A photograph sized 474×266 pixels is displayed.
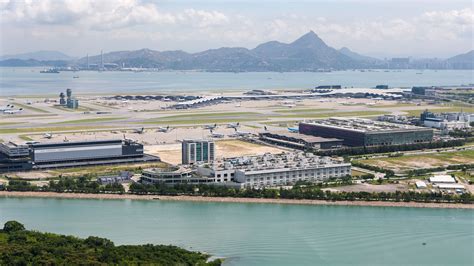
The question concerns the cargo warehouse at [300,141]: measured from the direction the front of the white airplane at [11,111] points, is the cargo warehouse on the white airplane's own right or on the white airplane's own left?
on the white airplane's own left

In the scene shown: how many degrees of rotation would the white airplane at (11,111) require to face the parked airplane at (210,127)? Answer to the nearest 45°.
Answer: approximately 135° to its left

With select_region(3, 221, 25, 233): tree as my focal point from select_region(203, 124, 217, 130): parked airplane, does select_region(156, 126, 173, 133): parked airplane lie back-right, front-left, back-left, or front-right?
front-right

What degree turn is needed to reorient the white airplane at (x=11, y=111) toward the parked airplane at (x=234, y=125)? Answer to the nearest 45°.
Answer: approximately 135° to its left

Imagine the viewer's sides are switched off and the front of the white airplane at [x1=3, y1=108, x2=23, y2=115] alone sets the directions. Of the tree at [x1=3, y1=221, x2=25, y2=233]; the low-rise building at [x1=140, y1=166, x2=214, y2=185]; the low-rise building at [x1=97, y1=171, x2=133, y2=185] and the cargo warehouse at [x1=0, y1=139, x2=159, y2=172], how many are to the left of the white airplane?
4

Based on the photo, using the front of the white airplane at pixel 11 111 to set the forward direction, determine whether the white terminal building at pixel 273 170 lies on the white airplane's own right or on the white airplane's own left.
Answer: on the white airplane's own left

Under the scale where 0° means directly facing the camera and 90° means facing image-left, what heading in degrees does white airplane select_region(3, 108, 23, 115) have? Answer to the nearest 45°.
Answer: approximately 90°

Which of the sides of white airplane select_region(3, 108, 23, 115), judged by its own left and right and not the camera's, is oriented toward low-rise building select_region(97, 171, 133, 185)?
left

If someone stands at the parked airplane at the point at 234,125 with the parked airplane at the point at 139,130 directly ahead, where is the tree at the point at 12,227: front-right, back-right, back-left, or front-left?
front-left

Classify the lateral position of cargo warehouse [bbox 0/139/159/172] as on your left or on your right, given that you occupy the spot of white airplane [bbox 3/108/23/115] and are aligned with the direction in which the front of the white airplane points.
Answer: on your left
